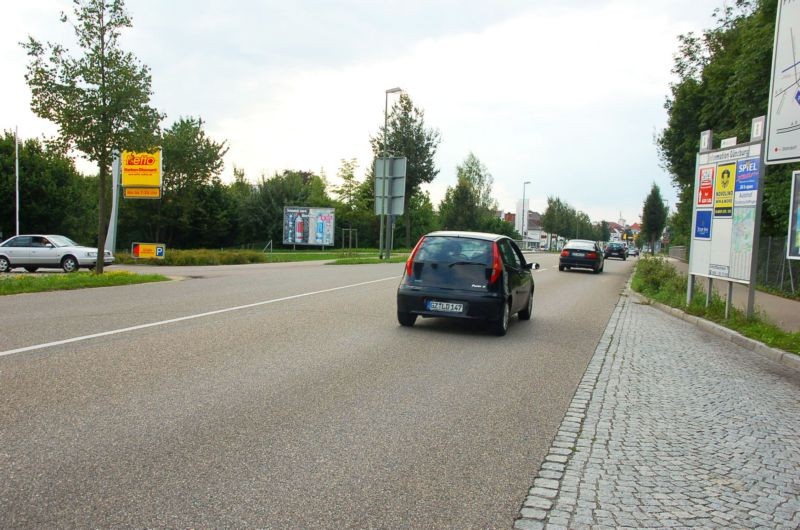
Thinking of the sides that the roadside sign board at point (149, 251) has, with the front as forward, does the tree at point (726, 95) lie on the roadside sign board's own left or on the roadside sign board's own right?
on the roadside sign board's own left

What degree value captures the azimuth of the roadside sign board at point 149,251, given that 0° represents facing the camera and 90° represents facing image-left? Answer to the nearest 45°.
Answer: approximately 0°

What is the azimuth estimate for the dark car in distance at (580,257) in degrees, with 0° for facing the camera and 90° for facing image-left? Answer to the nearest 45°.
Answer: approximately 180°

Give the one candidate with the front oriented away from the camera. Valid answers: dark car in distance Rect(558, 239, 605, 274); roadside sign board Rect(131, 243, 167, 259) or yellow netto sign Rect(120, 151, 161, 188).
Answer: the dark car in distance

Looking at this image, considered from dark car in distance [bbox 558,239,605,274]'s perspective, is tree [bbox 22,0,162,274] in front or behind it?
behind

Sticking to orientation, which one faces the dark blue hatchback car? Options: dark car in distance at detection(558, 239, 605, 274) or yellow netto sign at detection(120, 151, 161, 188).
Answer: the yellow netto sign

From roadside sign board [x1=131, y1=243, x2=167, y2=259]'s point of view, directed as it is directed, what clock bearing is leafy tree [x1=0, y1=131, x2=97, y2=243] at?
The leafy tree is roughly at 5 o'clock from the roadside sign board.

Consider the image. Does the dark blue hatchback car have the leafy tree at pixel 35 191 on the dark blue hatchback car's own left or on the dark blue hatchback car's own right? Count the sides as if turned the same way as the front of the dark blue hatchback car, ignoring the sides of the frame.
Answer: on the dark blue hatchback car's own left

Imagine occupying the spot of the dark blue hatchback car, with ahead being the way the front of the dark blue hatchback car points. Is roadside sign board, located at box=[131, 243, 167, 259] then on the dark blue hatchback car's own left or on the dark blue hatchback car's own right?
on the dark blue hatchback car's own left
